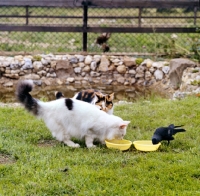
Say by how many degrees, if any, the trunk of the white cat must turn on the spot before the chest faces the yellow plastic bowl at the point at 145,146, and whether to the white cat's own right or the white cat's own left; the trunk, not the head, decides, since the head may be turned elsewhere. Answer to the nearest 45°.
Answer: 0° — it already faces it

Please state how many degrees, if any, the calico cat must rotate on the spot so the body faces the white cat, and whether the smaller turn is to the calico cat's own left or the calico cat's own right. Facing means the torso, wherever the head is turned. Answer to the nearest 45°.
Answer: approximately 90° to the calico cat's own right

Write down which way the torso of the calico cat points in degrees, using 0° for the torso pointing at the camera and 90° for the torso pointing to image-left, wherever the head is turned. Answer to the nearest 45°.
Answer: approximately 315°

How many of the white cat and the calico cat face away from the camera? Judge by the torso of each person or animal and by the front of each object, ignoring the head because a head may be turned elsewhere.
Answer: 0

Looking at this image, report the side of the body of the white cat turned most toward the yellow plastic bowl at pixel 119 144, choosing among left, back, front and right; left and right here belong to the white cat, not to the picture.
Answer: front

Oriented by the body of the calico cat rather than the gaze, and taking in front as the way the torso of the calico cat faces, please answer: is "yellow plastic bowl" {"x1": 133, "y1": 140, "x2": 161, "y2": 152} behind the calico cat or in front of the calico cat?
in front

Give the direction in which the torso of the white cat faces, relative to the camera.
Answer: to the viewer's right

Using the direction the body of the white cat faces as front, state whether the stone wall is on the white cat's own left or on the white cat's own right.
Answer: on the white cat's own left

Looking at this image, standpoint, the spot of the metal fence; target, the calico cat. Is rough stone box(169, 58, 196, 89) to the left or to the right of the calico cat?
left

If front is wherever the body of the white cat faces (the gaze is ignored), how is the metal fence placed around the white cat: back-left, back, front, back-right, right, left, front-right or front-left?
left
